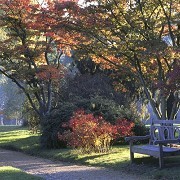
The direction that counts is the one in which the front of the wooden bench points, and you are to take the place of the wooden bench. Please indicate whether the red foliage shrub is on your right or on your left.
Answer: on your right

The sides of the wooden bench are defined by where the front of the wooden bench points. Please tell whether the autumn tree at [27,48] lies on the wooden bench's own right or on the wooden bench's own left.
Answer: on the wooden bench's own right

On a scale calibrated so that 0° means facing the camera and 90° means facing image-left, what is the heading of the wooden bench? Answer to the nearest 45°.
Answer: approximately 45°
